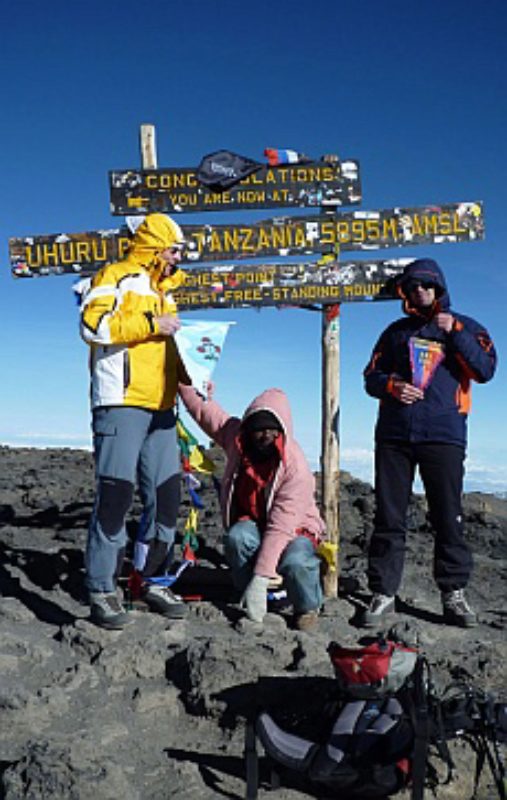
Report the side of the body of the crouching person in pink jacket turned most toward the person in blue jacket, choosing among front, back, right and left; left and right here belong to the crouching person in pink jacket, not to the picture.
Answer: left

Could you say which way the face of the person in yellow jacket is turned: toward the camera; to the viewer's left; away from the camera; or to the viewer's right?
to the viewer's right

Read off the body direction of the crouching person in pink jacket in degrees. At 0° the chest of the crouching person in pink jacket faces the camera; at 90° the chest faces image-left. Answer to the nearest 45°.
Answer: approximately 0°

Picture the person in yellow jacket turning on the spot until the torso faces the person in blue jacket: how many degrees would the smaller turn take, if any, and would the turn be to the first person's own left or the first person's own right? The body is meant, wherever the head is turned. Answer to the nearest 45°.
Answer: approximately 45° to the first person's own left

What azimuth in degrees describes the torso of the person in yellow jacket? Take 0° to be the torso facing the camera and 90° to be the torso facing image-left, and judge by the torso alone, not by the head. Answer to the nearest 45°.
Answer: approximately 315°
